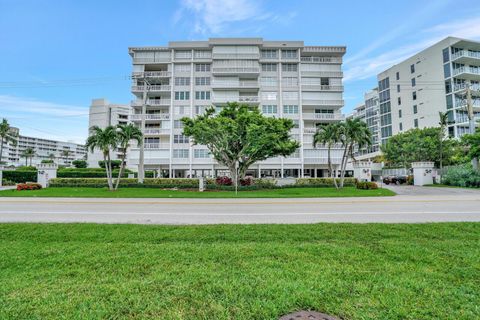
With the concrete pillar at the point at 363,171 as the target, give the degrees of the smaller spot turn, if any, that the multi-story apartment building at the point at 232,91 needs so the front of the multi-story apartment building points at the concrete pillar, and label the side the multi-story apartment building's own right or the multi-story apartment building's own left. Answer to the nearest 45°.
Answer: approximately 45° to the multi-story apartment building's own left

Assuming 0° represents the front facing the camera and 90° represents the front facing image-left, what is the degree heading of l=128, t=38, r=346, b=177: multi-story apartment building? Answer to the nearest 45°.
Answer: approximately 0°

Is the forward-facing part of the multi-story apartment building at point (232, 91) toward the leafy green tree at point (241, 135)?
yes

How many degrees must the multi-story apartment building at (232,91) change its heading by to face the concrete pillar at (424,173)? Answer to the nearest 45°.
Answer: approximately 90° to its left

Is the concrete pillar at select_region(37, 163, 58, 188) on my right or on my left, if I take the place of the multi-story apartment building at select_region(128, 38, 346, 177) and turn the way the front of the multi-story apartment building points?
on my right

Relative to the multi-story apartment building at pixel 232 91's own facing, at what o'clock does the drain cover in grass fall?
The drain cover in grass is roughly at 12 o'clock from the multi-story apartment building.

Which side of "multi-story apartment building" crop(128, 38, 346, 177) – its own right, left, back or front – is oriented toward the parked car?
left

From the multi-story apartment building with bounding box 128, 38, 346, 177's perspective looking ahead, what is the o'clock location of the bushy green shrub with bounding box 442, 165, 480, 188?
The bushy green shrub is roughly at 10 o'clock from the multi-story apartment building.

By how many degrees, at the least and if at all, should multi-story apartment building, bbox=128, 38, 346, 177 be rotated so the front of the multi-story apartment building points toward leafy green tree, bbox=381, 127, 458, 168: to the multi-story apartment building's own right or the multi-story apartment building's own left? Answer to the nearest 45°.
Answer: approximately 90° to the multi-story apartment building's own left

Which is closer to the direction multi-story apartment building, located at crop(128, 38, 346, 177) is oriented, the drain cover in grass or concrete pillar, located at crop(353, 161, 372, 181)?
the drain cover in grass
